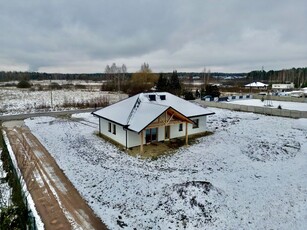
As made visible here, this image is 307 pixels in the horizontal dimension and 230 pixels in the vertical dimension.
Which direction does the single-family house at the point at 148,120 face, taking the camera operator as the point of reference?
facing the viewer and to the right of the viewer

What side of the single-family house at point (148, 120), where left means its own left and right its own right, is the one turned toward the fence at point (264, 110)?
left
